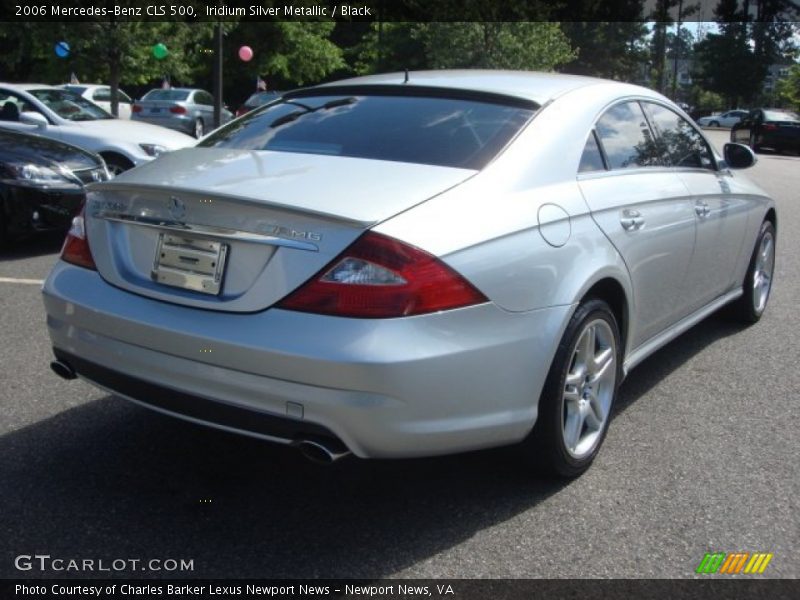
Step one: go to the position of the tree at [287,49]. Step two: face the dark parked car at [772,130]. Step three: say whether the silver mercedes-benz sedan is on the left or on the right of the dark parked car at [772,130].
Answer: right

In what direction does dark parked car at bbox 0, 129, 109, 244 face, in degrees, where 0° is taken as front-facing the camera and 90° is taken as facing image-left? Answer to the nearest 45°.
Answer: approximately 315°

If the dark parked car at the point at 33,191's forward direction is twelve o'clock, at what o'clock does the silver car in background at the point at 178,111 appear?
The silver car in background is roughly at 8 o'clock from the dark parked car.

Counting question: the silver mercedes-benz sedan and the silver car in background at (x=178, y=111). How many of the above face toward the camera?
0

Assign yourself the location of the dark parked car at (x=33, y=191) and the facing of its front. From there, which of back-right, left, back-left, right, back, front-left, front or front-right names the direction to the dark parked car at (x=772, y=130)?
left

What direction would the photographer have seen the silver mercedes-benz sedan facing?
facing away from the viewer and to the right of the viewer

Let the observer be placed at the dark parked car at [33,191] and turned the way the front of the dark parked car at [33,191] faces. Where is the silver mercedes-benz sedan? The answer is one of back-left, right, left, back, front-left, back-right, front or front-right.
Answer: front-right

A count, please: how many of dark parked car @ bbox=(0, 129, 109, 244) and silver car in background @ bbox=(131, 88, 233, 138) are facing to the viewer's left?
0

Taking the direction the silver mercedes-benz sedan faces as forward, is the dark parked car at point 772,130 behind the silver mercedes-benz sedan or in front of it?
in front

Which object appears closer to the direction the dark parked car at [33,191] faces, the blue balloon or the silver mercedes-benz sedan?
the silver mercedes-benz sedan

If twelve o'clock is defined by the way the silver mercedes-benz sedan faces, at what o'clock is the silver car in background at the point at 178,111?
The silver car in background is roughly at 10 o'clock from the silver mercedes-benz sedan.

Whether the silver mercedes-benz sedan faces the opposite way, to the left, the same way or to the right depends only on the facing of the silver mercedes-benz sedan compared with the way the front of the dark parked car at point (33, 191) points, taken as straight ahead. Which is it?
to the left

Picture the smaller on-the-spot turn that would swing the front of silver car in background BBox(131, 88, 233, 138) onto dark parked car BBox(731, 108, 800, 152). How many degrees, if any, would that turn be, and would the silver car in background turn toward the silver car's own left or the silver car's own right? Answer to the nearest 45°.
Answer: approximately 45° to the silver car's own right

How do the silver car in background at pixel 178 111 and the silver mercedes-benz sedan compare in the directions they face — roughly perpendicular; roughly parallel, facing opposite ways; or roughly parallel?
roughly parallel

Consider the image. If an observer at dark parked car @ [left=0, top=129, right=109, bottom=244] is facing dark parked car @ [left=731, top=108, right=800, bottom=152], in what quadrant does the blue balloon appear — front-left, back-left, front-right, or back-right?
front-left

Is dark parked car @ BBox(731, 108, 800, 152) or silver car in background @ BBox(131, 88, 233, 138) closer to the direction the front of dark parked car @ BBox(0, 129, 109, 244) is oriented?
the dark parked car

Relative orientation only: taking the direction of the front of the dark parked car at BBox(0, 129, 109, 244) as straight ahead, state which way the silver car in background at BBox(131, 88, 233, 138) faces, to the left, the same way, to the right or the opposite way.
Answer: to the left

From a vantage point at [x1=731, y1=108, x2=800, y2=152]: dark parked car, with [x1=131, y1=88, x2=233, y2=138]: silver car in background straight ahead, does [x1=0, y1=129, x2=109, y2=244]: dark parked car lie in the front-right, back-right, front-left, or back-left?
front-left
